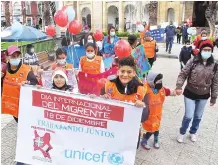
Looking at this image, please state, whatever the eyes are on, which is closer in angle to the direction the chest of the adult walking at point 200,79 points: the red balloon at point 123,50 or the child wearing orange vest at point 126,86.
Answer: the child wearing orange vest

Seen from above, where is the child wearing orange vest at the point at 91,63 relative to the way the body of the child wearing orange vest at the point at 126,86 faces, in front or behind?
behind

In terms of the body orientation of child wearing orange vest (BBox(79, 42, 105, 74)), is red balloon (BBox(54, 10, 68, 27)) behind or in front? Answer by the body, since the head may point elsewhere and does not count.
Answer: behind

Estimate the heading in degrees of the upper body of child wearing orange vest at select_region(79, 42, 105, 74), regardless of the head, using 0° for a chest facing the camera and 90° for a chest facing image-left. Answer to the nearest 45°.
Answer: approximately 0°

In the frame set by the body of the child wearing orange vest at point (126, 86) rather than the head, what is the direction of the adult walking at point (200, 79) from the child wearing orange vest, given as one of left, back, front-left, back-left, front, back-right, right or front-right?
back-left

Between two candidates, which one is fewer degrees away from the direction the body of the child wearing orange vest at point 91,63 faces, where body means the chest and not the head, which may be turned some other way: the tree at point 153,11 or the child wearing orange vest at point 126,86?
the child wearing orange vest

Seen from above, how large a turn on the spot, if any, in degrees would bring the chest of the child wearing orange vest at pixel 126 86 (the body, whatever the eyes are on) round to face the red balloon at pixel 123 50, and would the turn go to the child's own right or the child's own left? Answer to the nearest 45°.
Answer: approximately 180°

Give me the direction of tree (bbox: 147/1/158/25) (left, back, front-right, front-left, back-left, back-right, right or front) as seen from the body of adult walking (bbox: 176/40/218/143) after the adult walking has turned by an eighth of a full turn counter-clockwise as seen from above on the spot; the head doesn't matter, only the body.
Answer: back-left

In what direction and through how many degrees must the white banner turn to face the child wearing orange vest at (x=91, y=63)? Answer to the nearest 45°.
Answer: approximately 180°
